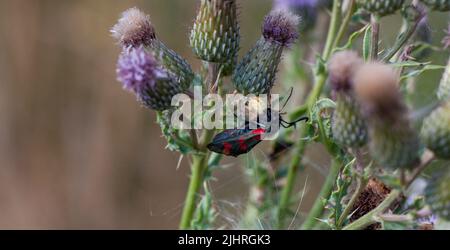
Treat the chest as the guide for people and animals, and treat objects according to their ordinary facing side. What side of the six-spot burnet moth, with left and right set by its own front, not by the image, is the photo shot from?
right
